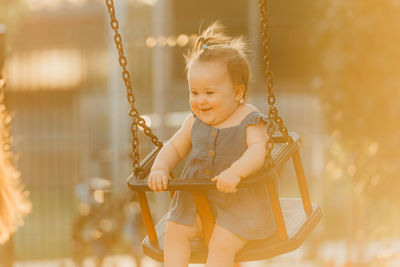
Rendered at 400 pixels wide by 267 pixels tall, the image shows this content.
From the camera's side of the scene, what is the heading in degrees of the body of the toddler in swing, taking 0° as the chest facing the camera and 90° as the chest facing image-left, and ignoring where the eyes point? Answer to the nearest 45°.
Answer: approximately 45°
